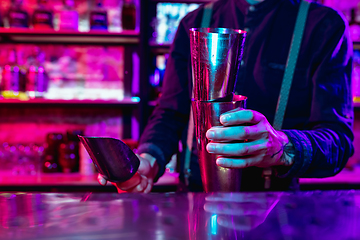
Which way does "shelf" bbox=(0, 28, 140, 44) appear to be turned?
toward the camera

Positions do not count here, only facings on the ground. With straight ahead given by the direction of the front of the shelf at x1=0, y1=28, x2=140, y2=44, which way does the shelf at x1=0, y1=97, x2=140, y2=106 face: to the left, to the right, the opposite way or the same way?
the same way

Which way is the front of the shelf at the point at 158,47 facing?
toward the camera

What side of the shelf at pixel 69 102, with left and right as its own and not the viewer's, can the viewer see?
front

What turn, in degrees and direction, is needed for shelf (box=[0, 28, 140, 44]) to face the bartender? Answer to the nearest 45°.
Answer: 0° — it already faces them

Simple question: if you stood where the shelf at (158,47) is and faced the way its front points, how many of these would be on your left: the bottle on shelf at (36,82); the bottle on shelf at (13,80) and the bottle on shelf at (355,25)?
1

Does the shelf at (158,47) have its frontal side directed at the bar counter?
yes

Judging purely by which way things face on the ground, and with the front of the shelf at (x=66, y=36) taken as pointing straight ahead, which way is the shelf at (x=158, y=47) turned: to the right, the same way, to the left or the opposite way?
the same way
